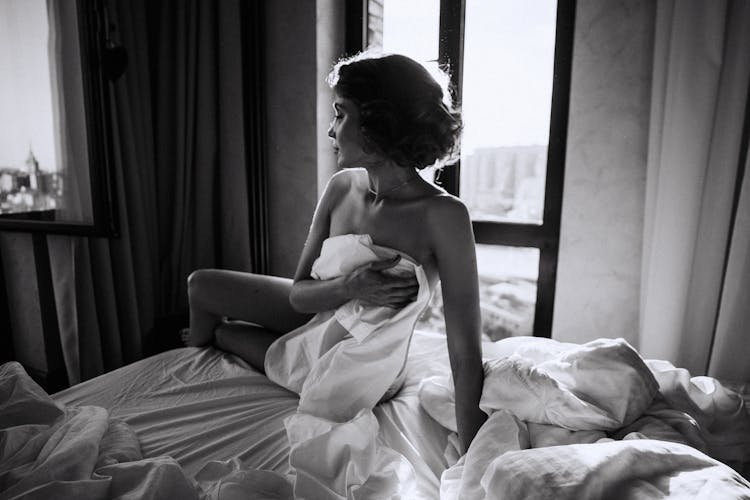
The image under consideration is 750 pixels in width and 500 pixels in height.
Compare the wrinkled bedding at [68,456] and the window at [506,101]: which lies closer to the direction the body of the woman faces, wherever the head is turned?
the wrinkled bedding

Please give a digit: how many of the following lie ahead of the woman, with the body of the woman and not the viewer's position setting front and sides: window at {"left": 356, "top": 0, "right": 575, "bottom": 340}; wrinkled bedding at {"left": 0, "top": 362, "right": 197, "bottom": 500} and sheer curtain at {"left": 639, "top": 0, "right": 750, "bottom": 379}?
1

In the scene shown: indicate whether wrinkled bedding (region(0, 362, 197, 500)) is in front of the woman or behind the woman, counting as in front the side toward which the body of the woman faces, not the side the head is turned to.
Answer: in front

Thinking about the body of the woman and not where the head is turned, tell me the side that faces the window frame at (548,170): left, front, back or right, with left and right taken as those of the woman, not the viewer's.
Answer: back

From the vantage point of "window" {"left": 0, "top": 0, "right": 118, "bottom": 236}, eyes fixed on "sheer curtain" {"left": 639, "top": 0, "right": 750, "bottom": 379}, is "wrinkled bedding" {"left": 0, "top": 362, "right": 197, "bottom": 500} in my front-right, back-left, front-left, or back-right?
front-right

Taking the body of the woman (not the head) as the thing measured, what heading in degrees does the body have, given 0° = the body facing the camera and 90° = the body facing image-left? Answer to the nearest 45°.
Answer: approximately 45°

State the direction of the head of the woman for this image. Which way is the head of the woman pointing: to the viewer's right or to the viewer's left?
to the viewer's left

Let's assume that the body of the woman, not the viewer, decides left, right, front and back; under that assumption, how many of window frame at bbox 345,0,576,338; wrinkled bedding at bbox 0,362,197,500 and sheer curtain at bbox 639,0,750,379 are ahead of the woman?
1

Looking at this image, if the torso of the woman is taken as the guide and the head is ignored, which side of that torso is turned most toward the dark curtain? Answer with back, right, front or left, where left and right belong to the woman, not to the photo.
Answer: right

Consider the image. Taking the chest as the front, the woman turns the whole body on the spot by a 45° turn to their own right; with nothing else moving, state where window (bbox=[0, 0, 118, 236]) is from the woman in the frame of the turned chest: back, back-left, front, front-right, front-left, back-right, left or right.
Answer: front-right
